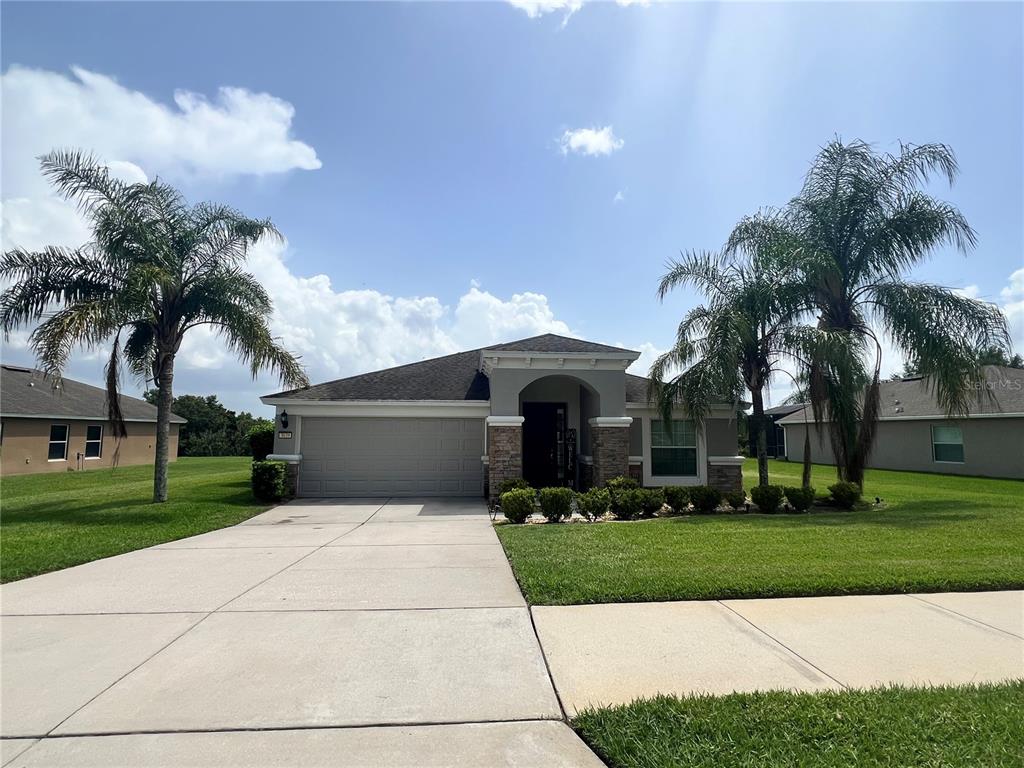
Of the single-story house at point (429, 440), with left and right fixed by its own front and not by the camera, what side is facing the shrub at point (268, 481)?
right

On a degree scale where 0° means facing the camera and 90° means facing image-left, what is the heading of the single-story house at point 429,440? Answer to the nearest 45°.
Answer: approximately 0°

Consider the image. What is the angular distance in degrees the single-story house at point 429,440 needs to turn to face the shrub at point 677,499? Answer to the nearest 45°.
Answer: approximately 45° to its left

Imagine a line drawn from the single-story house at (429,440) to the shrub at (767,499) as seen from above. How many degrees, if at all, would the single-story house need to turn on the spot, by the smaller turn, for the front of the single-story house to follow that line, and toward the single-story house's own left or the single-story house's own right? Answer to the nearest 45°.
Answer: approximately 45° to the single-story house's own left

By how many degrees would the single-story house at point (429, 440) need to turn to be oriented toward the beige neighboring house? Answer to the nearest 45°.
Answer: approximately 135° to its right

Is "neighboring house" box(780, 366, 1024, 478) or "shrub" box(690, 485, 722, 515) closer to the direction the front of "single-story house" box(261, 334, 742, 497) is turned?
the shrub

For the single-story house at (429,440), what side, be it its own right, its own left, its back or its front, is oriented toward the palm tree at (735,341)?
left

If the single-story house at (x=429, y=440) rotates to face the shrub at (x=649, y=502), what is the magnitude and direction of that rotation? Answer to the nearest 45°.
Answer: approximately 45° to its left

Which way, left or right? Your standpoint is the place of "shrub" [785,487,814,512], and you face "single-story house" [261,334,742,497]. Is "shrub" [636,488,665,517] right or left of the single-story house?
left

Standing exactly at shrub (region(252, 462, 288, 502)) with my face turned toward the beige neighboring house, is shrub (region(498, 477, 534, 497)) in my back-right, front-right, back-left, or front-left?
back-right
